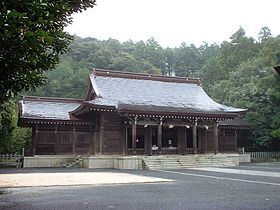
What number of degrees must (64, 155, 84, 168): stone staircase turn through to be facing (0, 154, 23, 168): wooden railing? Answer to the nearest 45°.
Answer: approximately 45° to its right

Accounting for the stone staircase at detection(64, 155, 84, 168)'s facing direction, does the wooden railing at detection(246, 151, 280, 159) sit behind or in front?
behind

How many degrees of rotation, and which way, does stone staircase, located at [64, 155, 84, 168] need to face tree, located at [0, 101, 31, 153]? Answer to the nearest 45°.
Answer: approximately 45° to its right

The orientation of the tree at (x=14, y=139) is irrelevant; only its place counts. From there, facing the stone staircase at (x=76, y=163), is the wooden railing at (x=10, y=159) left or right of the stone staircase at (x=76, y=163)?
right
